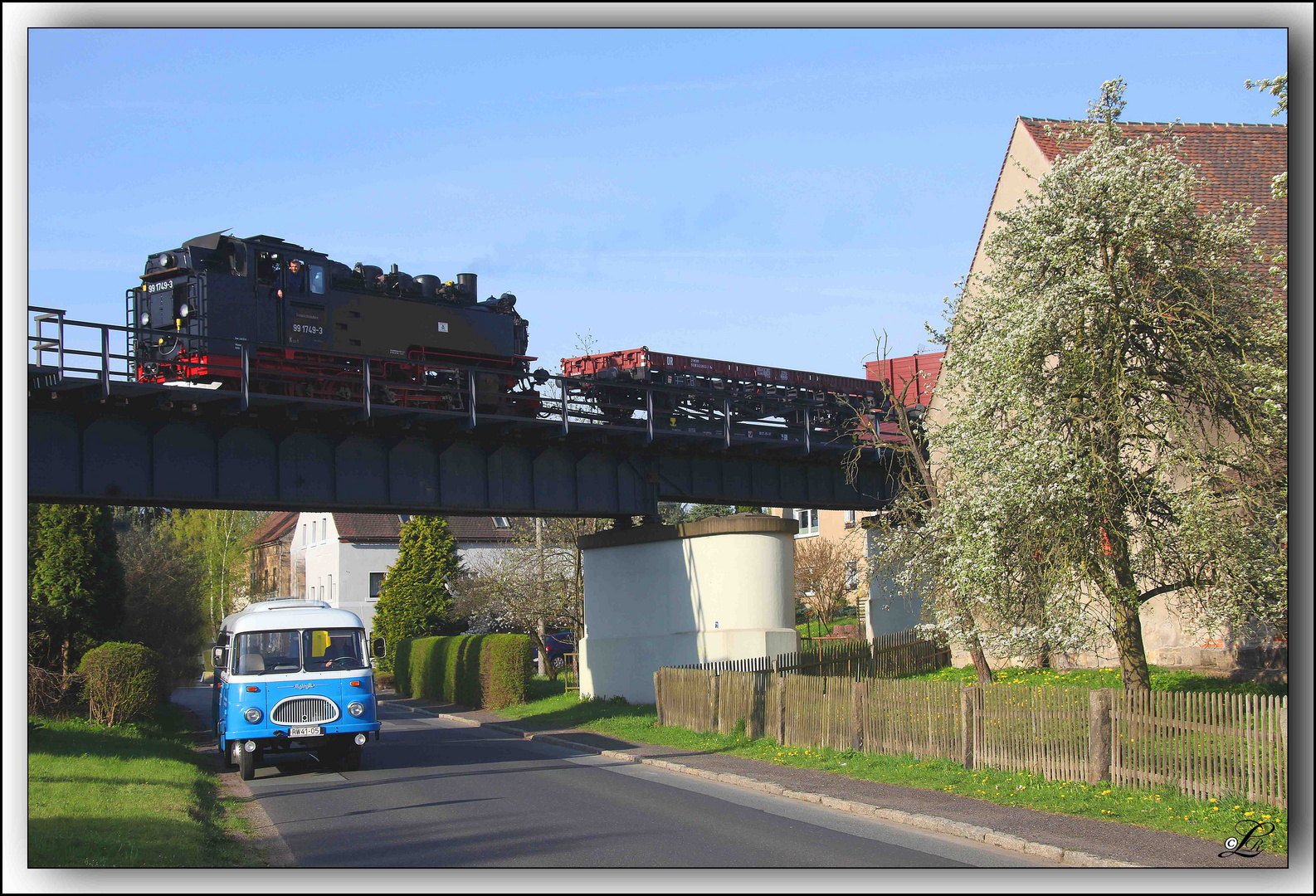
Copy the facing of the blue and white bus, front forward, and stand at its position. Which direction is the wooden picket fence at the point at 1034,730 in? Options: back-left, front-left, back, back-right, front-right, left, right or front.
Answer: front-left

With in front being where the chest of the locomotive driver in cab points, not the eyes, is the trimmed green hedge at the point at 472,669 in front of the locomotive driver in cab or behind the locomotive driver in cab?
behind

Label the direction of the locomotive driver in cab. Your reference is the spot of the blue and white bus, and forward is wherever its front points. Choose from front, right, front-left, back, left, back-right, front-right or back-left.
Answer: back

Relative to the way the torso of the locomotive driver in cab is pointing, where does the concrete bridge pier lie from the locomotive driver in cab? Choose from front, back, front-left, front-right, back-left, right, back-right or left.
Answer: back-left

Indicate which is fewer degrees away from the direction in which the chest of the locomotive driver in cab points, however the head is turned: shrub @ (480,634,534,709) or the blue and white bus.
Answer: the blue and white bus

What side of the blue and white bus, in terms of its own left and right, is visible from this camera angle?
front

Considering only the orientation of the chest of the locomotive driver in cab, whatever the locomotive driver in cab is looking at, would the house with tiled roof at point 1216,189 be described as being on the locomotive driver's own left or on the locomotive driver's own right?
on the locomotive driver's own left

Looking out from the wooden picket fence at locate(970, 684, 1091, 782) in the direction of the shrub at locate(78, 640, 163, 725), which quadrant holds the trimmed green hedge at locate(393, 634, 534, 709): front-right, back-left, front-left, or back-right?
front-right

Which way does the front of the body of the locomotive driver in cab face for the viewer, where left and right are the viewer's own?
facing the viewer and to the left of the viewer

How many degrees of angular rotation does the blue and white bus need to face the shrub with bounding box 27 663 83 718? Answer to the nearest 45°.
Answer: approximately 135° to its right

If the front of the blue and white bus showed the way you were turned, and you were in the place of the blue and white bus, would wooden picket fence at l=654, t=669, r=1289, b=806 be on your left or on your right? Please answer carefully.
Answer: on your left

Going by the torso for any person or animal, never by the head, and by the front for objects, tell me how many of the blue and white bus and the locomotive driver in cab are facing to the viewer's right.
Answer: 0

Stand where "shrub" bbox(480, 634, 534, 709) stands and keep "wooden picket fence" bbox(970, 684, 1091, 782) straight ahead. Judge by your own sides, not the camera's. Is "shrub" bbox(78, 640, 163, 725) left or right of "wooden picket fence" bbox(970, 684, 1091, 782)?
right
